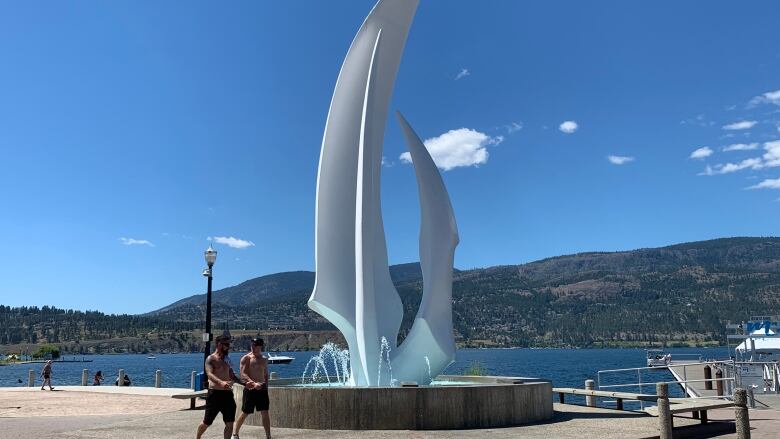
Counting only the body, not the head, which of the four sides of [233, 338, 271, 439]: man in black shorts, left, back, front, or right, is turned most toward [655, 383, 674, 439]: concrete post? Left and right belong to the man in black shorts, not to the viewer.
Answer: left

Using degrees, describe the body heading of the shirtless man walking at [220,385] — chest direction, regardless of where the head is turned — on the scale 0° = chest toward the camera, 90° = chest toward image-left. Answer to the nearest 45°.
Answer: approximately 315°

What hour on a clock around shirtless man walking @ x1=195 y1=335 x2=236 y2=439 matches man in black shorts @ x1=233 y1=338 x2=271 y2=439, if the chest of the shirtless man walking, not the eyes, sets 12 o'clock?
The man in black shorts is roughly at 9 o'clock from the shirtless man walking.

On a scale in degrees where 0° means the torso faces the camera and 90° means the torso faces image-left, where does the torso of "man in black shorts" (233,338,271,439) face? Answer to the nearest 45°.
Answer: approximately 0°

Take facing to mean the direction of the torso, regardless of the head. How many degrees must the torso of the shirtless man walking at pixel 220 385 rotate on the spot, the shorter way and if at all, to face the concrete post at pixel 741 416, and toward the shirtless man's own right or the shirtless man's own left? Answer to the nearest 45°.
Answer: approximately 45° to the shirtless man's own left

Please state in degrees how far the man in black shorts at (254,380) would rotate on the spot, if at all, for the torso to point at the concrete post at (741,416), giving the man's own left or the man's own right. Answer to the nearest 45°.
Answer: approximately 90° to the man's own left

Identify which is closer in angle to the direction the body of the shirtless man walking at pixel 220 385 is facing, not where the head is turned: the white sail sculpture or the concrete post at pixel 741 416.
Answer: the concrete post

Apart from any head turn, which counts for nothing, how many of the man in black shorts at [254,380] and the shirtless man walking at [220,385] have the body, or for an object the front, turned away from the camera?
0

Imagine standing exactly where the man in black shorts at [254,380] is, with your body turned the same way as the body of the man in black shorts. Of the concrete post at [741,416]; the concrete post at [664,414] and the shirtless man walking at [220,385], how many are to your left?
2

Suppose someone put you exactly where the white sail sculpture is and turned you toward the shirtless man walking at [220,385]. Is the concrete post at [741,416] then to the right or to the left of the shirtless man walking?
left
